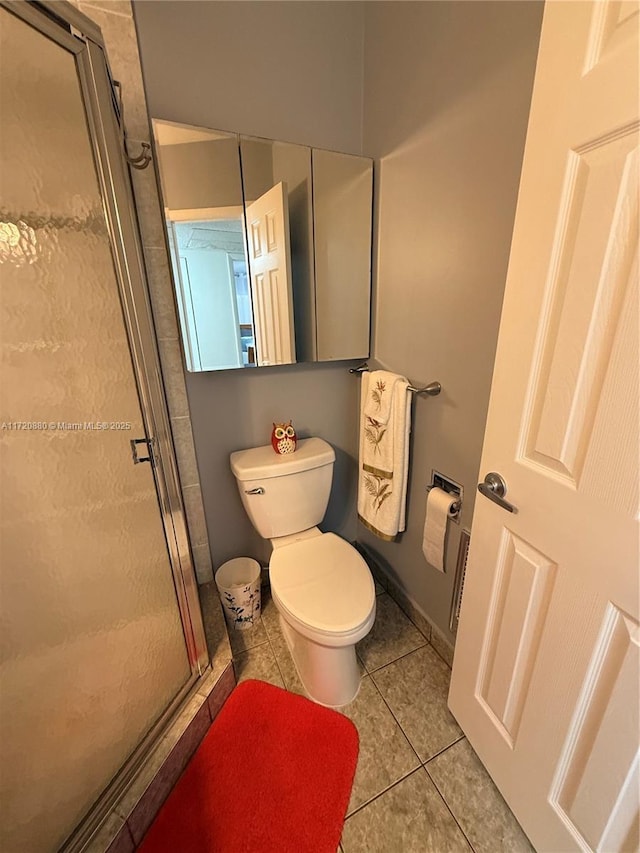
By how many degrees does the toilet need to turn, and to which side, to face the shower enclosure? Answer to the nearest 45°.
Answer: approximately 90° to its right

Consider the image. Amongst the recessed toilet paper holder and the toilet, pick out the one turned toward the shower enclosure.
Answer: the recessed toilet paper holder

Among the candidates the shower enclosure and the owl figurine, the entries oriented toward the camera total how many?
1

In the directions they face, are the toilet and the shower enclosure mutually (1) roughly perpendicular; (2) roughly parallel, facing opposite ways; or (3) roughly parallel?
roughly perpendicular

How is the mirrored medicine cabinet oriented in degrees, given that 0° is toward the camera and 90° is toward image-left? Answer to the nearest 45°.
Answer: approximately 315°

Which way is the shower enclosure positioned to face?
to the viewer's right

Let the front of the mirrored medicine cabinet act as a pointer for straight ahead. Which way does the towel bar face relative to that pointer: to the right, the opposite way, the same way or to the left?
to the right

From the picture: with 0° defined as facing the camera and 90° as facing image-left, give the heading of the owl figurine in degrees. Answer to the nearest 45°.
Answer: approximately 0°

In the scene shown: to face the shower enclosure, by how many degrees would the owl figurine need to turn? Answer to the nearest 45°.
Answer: approximately 45° to its right
